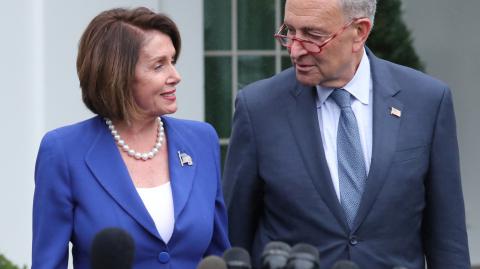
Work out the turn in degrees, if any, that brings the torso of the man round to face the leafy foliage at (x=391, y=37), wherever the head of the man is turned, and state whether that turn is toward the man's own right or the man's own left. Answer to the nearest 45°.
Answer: approximately 180°

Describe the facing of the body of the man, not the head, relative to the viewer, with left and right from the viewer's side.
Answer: facing the viewer

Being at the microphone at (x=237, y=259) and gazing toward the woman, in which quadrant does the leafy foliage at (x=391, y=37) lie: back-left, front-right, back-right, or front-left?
front-right

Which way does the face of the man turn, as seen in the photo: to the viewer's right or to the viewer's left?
to the viewer's left

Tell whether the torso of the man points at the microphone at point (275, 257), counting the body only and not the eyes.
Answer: yes

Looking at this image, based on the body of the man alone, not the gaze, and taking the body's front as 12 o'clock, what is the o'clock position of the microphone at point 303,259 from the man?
The microphone is roughly at 12 o'clock from the man.

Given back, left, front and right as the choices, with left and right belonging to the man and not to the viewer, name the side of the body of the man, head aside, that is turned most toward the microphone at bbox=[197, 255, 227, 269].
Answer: front

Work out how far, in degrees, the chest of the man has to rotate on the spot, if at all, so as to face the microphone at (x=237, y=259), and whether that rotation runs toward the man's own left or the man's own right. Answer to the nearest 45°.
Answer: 0° — they already face it

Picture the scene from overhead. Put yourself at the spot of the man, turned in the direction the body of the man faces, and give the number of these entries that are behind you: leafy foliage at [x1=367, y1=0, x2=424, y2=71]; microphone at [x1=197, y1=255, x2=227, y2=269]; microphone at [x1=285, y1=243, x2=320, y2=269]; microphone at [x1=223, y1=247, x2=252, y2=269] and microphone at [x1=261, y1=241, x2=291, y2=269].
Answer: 1
